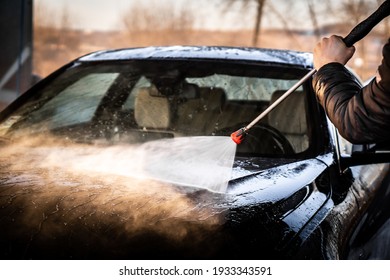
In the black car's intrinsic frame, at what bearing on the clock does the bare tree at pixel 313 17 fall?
The bare tree is roughly at 5 o'clock from the black car.

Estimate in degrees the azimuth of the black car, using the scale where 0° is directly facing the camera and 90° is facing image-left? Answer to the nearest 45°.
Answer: approximately 45°

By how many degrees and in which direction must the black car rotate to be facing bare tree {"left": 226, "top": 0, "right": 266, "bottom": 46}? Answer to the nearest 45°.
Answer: approximately 135° to its right

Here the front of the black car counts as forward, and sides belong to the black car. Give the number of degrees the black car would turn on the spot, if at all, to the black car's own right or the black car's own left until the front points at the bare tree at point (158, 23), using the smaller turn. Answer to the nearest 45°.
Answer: approximately 135° to the black car's own right
